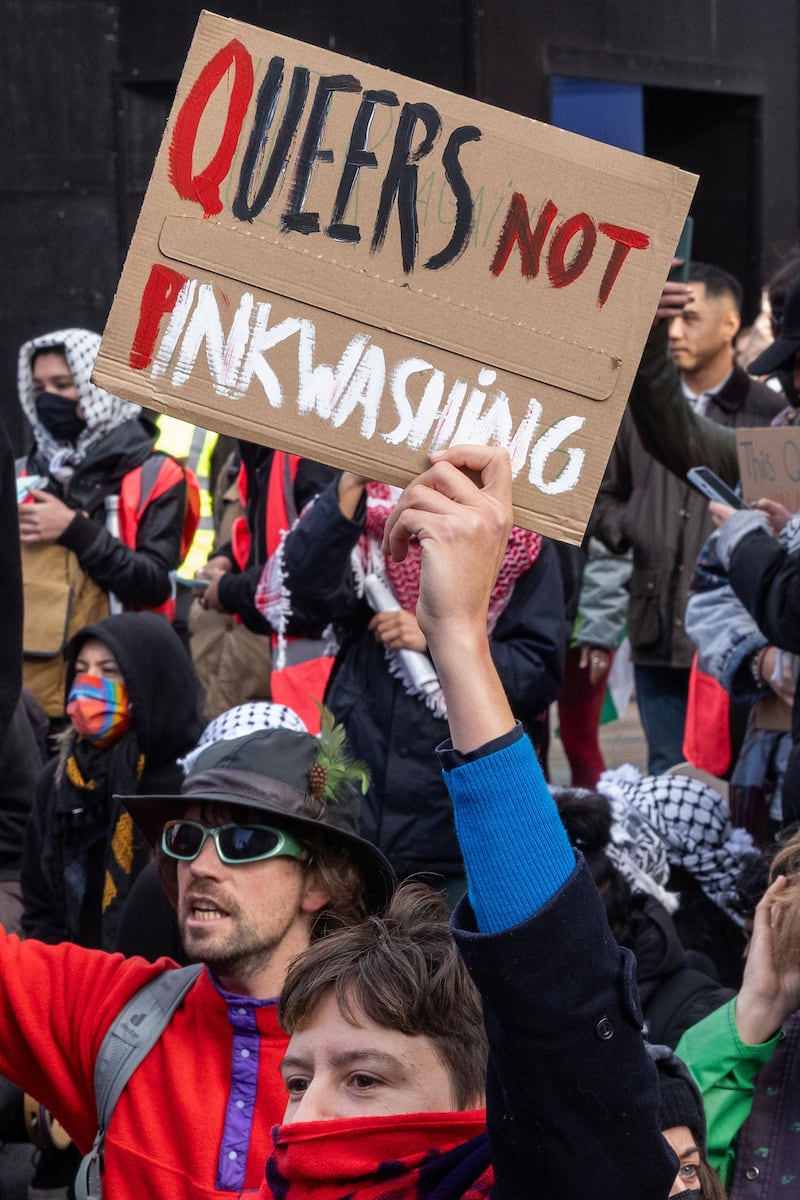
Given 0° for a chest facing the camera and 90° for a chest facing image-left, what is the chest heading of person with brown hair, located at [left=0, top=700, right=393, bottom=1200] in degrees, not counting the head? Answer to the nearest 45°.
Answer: approximately 45°

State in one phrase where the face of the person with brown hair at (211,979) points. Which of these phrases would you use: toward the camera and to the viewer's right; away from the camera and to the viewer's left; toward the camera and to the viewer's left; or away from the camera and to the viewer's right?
toward the camera and to the viewer's left

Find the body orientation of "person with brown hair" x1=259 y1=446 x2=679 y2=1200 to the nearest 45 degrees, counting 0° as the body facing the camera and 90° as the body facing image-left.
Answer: approximately 45°

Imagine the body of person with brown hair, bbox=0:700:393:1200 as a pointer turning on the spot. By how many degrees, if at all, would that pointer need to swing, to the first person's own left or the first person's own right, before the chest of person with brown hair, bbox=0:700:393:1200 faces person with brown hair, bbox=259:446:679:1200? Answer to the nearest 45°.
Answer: approximately 45° to the first person's own left

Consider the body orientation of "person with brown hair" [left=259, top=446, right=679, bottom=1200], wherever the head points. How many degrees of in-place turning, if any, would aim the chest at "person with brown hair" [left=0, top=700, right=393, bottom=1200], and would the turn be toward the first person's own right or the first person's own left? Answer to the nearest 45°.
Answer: approximately 135° to the first person's own right

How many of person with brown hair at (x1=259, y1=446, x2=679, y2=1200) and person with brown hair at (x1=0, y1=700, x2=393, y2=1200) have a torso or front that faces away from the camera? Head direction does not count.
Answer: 0
